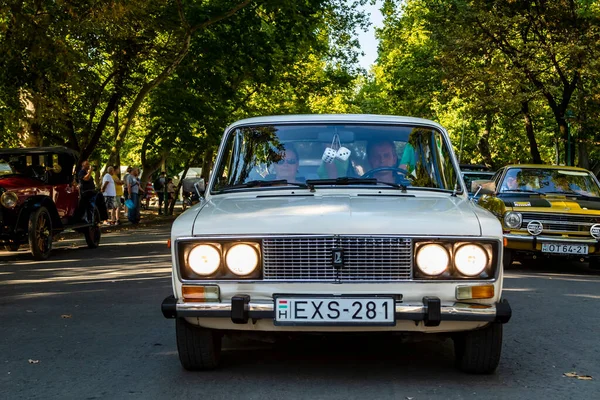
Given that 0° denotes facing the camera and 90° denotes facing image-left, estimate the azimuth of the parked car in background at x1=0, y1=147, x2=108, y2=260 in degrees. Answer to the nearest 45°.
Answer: approximately 45°

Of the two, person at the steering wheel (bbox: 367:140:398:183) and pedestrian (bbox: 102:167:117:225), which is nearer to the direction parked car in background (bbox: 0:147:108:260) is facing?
the person at the steering wheel

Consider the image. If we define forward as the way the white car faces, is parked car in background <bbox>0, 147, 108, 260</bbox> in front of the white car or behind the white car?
behind

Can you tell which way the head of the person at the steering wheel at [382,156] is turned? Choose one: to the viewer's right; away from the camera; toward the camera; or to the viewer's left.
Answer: toward the camera

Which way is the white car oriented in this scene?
toward the camera

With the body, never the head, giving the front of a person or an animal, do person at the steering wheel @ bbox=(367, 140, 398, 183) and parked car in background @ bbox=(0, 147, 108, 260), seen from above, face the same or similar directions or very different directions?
same or similar directions

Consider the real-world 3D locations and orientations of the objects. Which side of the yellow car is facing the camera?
front

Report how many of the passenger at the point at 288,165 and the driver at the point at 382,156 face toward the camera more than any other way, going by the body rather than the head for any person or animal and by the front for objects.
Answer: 2

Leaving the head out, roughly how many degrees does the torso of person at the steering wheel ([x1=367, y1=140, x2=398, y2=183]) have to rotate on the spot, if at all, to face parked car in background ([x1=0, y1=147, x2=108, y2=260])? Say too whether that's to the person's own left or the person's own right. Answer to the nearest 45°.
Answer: approximately 135° to the person's own right

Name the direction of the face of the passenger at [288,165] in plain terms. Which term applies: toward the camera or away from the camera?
toward the camera

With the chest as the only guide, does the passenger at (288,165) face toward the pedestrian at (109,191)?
no

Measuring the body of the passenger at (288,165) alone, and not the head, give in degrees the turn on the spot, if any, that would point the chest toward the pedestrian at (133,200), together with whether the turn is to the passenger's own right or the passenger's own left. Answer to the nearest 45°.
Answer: approximately 180°

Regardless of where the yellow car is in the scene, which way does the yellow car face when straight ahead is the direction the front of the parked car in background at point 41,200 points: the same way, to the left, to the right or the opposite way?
the same way

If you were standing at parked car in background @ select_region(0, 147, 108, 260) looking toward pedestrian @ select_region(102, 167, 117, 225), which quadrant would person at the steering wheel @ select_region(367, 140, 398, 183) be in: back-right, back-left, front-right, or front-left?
back-right
